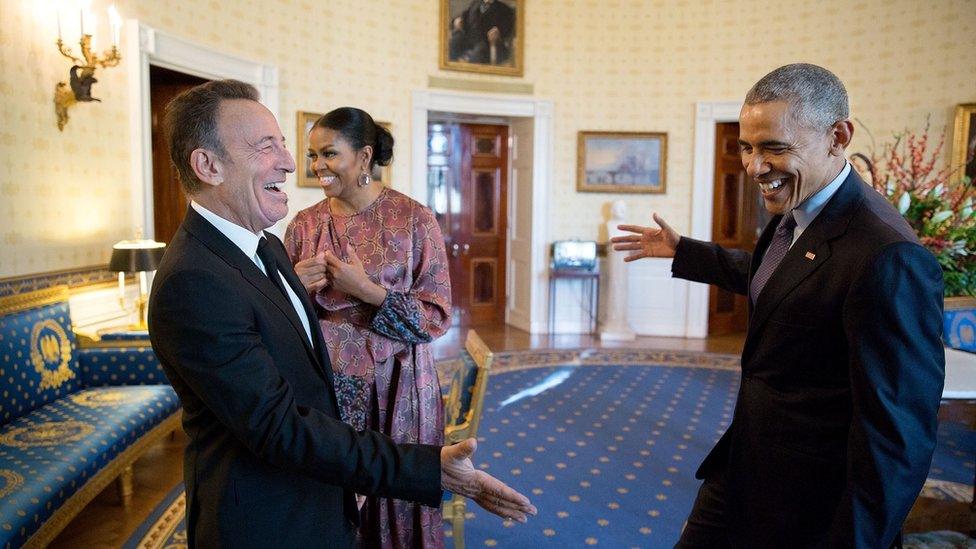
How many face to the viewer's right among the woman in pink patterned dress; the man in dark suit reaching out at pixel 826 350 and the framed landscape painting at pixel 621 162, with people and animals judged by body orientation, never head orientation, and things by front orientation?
0

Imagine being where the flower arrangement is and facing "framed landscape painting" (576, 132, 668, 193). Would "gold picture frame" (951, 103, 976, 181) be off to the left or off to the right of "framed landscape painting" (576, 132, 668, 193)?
right

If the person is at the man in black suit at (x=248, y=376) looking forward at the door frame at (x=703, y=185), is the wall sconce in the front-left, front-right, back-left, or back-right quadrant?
front-left

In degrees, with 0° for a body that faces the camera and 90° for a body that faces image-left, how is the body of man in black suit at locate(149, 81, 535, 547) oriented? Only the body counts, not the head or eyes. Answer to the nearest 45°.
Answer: approximately 270°

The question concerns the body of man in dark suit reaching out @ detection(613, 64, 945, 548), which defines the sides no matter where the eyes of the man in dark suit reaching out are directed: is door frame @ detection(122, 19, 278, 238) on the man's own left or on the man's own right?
on the man's own right

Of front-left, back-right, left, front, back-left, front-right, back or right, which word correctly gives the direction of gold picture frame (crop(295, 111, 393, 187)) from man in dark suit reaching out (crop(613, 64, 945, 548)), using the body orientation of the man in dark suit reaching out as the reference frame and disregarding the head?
right

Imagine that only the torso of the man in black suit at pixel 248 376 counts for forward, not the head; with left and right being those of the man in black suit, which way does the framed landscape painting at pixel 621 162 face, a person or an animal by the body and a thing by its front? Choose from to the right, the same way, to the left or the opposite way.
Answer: to the right

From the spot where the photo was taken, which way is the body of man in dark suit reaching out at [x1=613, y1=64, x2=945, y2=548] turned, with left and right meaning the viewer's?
facing the viewer and to the left of the viewer

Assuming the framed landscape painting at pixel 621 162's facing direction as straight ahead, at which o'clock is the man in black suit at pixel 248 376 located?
The man in black suit is roughly at 12 o'clock from the framed landscape painting.

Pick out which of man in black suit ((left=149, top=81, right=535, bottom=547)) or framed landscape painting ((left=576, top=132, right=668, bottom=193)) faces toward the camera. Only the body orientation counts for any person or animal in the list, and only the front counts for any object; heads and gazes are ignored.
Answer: the framed landscape painting

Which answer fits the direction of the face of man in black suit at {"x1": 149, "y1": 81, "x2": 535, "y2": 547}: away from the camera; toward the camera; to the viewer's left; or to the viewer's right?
to the viewer's right

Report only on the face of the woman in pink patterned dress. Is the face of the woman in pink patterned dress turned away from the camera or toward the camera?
toward the camera

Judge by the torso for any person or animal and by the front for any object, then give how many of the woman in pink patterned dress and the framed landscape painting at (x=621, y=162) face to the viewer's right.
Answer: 0
